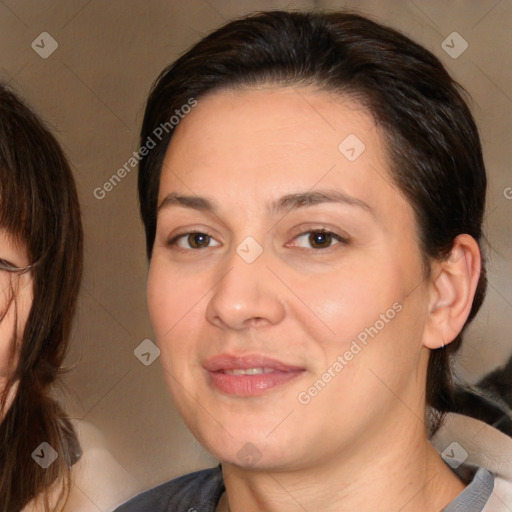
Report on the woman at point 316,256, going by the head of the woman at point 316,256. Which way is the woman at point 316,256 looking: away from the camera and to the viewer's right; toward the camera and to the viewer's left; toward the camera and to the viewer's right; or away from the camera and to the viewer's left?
toward the camera and to the viewer's left

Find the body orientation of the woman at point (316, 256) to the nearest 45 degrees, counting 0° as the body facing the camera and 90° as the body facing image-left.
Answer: approximately 45°
